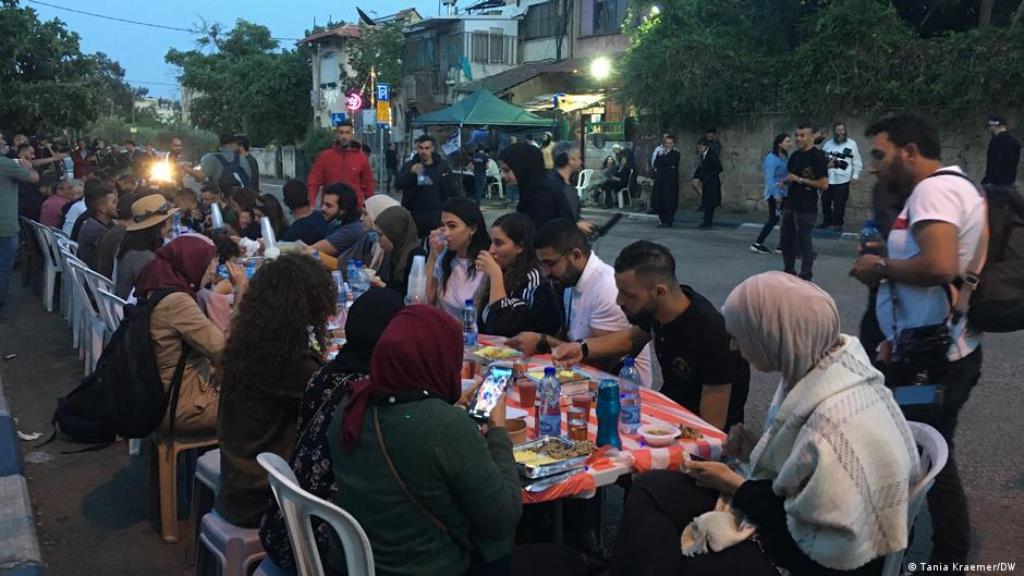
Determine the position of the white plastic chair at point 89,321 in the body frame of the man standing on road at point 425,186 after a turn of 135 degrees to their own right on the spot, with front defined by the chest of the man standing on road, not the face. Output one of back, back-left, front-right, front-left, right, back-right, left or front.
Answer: left

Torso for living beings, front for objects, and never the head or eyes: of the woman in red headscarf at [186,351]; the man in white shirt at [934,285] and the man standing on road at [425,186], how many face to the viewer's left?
1

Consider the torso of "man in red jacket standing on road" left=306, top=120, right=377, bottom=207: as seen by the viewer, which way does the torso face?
toward the camera

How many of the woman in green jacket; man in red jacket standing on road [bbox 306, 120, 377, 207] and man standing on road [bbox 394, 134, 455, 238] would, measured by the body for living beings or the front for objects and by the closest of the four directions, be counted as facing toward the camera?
2

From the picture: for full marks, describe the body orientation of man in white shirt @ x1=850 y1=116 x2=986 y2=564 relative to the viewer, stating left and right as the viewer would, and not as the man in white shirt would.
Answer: facing to the left of the viewer

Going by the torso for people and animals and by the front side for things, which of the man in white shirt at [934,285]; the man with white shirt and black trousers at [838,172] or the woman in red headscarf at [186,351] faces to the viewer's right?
the woman in red headscarf

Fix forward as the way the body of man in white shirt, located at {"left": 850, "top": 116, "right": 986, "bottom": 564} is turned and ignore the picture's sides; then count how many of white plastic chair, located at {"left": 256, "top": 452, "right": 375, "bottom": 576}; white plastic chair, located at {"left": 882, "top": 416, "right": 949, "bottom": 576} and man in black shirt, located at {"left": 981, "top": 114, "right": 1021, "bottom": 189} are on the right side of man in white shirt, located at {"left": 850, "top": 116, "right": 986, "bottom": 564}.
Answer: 1

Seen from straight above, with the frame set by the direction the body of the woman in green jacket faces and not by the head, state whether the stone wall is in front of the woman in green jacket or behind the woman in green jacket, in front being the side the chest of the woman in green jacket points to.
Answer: in front

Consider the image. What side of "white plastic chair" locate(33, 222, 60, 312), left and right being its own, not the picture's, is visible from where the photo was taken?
right

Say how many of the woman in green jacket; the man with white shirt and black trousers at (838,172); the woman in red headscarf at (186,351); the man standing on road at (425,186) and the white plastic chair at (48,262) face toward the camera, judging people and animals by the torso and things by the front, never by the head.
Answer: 2

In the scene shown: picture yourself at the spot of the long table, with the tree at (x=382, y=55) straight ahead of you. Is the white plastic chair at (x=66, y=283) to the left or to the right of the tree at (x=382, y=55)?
left

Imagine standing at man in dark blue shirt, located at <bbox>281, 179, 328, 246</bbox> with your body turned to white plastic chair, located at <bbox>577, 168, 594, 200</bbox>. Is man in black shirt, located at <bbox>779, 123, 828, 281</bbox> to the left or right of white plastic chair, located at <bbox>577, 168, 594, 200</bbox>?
right

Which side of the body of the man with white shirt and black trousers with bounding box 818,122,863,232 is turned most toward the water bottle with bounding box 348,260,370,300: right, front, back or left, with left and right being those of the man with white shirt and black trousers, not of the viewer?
front

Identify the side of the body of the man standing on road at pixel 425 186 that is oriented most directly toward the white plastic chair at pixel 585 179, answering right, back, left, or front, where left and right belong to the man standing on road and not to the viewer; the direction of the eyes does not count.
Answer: back

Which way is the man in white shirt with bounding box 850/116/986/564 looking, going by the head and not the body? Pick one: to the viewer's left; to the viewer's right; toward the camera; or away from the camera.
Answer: to the viewer's left
